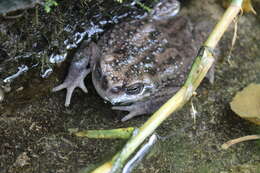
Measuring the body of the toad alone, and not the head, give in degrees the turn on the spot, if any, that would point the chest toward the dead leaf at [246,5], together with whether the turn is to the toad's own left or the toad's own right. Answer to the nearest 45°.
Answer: approximately 180°

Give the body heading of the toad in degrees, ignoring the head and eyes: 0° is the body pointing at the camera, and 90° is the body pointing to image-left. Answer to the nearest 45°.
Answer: approximately 45°

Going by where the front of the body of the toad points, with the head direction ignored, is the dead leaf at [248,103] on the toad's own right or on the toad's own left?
on the toad's own left
